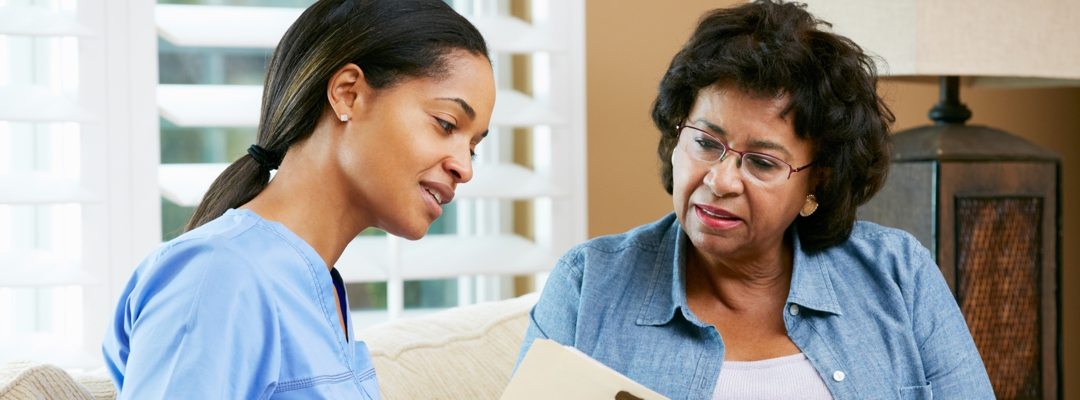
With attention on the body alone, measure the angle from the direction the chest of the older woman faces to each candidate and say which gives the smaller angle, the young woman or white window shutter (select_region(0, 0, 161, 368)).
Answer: the young woman

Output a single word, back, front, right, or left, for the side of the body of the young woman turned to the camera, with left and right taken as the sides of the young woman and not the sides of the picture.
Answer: right

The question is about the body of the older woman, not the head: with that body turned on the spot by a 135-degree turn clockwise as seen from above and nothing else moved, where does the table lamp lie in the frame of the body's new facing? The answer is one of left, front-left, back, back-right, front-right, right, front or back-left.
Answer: right

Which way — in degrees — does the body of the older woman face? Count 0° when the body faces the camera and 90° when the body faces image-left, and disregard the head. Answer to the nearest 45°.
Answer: approximately 0°

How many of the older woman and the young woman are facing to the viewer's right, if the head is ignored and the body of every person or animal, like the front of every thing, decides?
1

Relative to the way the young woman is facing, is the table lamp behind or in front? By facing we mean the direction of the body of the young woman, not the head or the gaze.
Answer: in front

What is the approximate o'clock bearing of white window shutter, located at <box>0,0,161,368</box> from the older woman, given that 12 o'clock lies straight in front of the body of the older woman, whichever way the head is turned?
The white window shutter is roughly at 3 o'clock from the older woman.

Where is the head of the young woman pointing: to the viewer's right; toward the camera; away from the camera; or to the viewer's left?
to the viewer's right

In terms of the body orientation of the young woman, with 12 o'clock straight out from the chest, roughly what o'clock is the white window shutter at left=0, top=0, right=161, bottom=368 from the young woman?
The white window shutter is roughly at 8 o'clock from the young woman.
